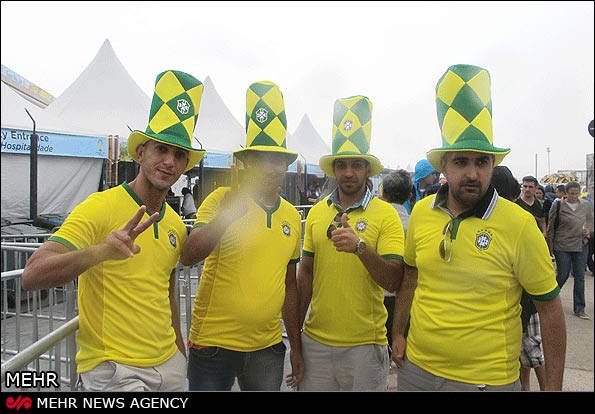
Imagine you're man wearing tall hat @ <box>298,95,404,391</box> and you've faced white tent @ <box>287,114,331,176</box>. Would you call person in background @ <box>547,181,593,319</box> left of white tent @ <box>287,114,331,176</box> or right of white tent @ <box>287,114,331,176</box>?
right

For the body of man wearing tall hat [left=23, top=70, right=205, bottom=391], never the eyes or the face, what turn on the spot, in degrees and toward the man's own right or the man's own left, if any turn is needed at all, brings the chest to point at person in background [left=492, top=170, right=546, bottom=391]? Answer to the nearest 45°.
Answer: approximately 45° to the man's own left

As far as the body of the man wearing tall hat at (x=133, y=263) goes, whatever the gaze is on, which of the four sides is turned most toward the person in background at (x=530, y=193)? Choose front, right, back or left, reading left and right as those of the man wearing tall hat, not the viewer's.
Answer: left

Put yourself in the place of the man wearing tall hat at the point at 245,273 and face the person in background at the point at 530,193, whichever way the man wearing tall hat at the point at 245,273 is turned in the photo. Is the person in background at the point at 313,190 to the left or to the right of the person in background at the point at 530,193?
left

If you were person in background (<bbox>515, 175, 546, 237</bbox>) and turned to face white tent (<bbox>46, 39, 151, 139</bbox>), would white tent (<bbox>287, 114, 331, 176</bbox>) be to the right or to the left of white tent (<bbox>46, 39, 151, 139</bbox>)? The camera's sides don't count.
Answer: right

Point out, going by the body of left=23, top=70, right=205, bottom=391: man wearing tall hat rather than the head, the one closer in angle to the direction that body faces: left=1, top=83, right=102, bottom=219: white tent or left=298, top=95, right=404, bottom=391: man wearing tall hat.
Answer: the man wearing tall hat

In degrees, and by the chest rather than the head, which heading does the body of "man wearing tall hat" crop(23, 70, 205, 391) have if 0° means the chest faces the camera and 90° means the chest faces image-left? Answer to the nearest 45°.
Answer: approximately 315°
